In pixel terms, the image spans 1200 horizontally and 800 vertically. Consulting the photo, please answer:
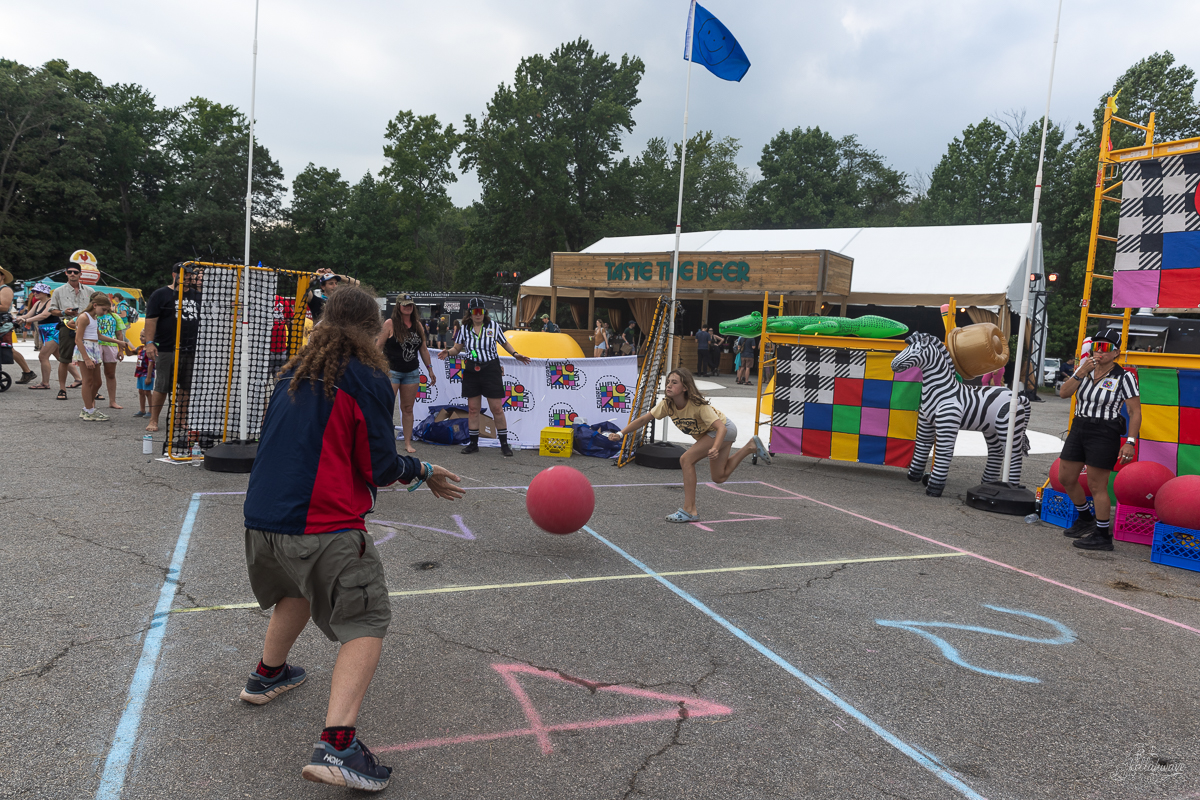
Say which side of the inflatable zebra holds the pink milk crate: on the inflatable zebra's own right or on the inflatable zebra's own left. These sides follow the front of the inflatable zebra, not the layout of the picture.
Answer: on the inflatable zebra's own left

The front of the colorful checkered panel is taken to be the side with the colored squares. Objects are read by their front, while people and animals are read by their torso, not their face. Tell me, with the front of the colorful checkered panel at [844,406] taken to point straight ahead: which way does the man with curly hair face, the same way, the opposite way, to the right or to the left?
the opposite way

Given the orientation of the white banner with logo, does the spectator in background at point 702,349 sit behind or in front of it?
behind

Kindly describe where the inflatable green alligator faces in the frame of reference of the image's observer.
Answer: facing to the left of the viewer

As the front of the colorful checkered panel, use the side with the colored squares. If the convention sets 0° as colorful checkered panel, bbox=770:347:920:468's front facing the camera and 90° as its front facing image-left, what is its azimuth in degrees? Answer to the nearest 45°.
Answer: approximately 0°

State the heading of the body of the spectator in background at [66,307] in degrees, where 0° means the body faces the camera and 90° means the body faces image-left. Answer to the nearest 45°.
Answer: approximately 0°

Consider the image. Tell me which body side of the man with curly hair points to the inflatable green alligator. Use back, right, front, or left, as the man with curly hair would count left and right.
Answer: front

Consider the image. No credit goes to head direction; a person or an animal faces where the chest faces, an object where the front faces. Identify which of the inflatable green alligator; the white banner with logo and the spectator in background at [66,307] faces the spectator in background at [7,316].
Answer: the inflatable green alligator

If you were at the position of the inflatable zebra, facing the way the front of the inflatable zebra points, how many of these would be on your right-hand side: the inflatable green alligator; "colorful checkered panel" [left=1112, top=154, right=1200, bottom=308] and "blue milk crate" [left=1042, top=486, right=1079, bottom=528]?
1

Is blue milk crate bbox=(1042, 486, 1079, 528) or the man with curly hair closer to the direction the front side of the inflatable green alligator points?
the man with curly hair

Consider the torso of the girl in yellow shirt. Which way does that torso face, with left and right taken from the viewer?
facing the viewer and to the left of the viewer

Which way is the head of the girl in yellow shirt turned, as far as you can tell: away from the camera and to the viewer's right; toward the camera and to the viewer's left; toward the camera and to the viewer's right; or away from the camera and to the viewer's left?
toward the camera and to the viewer's left

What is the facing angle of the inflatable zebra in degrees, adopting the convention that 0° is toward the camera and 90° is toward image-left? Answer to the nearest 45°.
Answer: approximately 45°

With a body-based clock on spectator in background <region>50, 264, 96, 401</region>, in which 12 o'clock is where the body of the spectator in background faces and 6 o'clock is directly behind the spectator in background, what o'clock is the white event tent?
The white event tent is roughly at 9 o'clock from the spectator in background.
